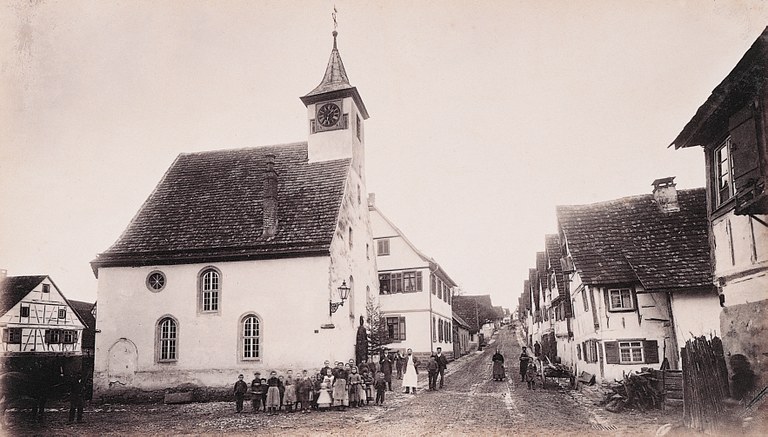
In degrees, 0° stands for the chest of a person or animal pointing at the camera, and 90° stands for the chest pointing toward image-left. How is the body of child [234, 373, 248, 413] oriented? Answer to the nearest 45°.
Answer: approximately 0°

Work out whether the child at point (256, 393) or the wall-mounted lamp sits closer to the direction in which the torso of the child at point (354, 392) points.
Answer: the child

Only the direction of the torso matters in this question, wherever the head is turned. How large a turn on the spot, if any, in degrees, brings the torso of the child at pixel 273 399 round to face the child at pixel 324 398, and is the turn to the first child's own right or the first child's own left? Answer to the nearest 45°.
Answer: approximately 90° to the first child's own left

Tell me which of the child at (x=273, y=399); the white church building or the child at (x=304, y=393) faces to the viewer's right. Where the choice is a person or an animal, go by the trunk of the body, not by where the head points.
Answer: the white church building

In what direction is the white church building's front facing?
to the viewer's right

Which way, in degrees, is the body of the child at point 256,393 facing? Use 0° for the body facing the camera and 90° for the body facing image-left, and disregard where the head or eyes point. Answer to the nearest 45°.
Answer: approximately 0°

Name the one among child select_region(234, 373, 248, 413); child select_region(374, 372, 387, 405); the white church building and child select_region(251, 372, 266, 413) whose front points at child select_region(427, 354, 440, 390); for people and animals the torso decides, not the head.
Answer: the white church building

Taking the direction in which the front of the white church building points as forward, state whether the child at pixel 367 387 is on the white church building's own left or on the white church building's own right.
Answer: on the white church building's own right
